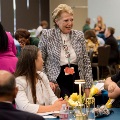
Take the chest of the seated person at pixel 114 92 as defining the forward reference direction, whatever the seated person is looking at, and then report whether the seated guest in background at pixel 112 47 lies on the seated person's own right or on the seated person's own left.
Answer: on the seated person's own right

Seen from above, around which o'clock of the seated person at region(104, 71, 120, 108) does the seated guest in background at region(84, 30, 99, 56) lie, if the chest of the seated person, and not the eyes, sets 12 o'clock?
The seated guest in background is roughly at 3 o'clock from the seated person.

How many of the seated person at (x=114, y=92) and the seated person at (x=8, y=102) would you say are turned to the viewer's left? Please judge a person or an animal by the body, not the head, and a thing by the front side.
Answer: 1

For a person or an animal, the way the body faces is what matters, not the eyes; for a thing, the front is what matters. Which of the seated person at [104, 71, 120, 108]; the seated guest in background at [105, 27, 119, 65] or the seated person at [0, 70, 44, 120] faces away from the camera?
the seated person at [0, 70, 44, 120]

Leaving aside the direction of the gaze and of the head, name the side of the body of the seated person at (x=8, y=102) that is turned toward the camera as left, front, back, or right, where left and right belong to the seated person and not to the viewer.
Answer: back

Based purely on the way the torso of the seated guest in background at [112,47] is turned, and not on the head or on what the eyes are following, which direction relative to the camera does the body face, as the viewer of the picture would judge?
to the viewer's left

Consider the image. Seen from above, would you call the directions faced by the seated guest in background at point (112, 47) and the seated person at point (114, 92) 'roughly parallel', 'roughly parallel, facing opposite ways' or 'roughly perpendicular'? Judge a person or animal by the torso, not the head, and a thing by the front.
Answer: roughly parallel

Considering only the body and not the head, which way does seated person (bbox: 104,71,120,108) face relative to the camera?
to the viewer's left

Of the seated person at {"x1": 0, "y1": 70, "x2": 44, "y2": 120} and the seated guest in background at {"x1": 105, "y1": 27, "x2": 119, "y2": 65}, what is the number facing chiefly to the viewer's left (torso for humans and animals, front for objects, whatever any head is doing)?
1

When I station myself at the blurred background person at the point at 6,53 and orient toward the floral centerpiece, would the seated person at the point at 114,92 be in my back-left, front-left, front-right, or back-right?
front-left

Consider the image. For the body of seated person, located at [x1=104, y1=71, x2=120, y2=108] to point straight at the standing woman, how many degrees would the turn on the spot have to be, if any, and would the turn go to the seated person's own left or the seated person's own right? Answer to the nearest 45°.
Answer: approximately 45° to the seated person's own right
